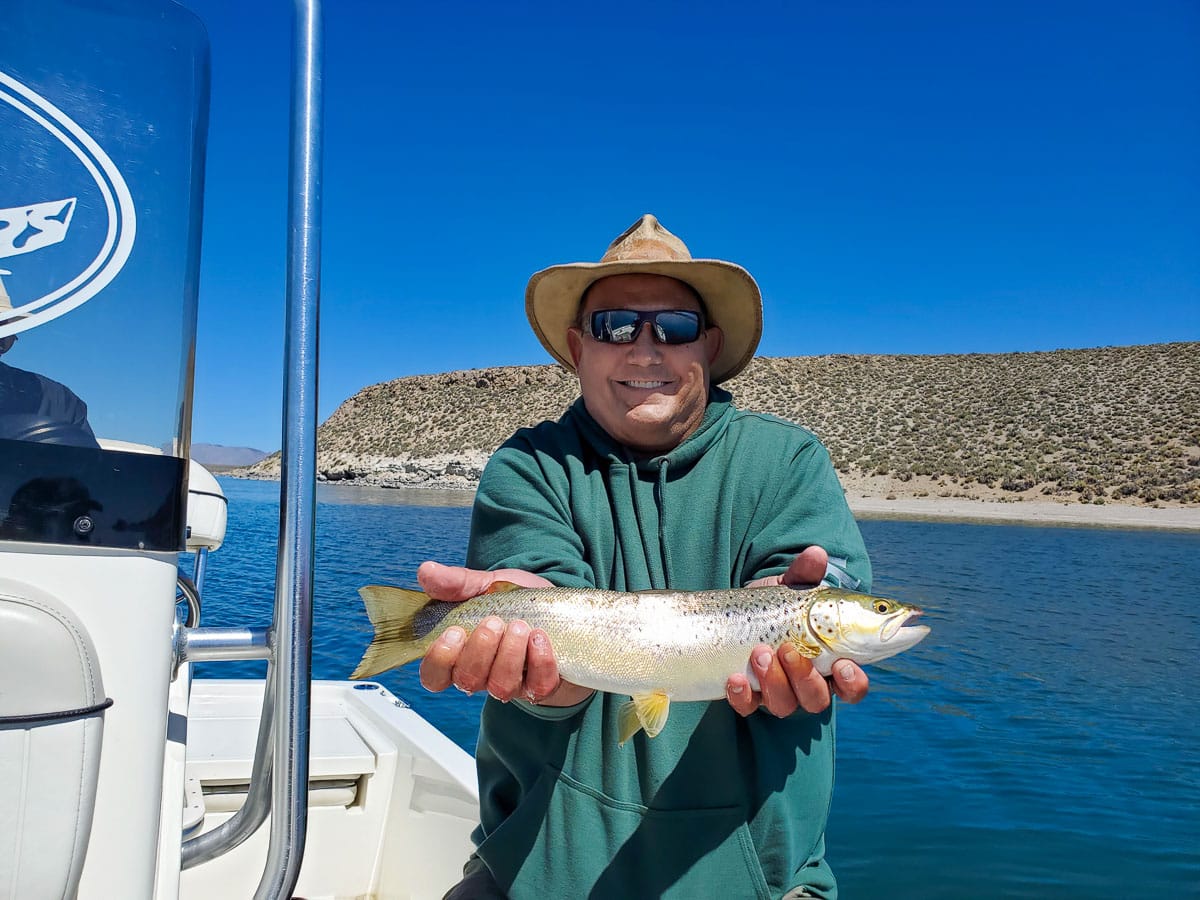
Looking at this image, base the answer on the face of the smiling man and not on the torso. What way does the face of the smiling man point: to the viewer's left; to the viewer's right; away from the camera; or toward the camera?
toward the camera

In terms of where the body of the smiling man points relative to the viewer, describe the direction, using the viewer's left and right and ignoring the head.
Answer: facing the viewer

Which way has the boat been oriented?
toward the camera
